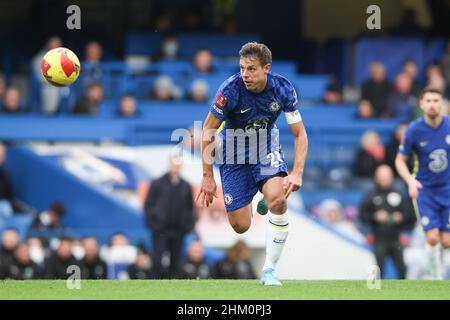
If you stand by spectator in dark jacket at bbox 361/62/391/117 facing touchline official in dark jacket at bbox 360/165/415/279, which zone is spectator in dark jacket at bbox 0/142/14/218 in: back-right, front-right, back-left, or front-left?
front-right

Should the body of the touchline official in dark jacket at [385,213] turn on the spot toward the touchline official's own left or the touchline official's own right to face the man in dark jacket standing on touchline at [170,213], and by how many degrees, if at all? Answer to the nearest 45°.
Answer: approximately 90° to the touchline official's own right

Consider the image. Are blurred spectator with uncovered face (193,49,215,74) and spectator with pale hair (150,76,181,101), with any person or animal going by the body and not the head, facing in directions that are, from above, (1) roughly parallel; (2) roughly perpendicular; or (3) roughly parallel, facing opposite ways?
roughly parallel

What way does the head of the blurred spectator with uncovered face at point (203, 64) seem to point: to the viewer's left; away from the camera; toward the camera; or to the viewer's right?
toward the camera

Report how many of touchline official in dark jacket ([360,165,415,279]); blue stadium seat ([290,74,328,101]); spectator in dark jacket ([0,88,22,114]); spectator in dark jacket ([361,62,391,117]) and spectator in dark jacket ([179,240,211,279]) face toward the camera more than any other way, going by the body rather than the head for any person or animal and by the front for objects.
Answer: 5

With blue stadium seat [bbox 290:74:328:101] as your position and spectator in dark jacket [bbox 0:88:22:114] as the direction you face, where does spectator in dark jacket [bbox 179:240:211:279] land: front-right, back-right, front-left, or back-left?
front-left

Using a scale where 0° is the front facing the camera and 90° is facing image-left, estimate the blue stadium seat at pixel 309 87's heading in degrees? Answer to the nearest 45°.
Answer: approximately 0°

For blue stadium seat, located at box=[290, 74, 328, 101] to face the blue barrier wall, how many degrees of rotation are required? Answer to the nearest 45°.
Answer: approximately 45° to its right

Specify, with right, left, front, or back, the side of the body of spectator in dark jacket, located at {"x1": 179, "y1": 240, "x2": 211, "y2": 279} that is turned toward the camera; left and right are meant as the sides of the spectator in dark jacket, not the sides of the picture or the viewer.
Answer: front

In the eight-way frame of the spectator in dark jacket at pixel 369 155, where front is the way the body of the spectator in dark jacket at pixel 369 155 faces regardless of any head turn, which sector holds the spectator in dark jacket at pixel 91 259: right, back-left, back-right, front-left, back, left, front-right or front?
right

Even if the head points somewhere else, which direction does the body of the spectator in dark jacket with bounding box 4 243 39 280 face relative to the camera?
toward the camera

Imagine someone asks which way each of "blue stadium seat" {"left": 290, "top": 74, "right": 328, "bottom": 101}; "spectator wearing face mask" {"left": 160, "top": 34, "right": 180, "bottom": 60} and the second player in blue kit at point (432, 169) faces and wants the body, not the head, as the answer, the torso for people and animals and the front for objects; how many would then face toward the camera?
3

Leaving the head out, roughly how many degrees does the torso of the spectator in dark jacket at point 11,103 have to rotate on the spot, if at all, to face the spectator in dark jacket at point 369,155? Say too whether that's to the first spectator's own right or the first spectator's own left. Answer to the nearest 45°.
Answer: approximately 90° to the first spectator's own left

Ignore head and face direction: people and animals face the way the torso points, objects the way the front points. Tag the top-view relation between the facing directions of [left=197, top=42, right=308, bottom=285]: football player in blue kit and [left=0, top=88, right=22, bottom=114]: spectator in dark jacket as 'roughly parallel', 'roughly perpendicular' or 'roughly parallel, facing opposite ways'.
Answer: roughly parallel

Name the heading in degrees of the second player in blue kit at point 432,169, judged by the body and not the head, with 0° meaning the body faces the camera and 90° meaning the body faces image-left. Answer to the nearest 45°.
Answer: approximately 0°
